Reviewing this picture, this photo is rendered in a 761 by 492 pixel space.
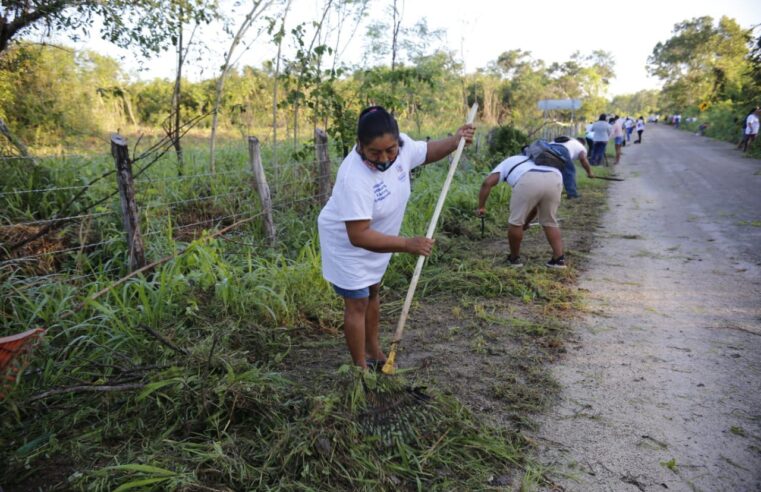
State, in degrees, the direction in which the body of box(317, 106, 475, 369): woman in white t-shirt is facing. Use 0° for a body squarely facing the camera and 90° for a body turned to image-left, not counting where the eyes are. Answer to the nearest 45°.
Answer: approximately 315°

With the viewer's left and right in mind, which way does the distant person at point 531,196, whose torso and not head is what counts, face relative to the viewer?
facing away from the viewer and to the left of the viewer

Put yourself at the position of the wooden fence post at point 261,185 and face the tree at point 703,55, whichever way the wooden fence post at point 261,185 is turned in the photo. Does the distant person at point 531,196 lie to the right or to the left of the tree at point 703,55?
right

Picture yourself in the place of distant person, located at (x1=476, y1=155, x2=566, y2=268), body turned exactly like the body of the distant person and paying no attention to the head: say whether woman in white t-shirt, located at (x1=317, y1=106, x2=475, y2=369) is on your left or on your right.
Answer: on your left

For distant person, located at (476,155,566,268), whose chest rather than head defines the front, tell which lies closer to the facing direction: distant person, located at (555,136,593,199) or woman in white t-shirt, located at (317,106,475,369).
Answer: the distant person

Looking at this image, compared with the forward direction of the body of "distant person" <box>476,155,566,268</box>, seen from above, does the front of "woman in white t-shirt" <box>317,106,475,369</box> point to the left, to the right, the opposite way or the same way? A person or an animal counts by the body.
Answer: the opposite way
